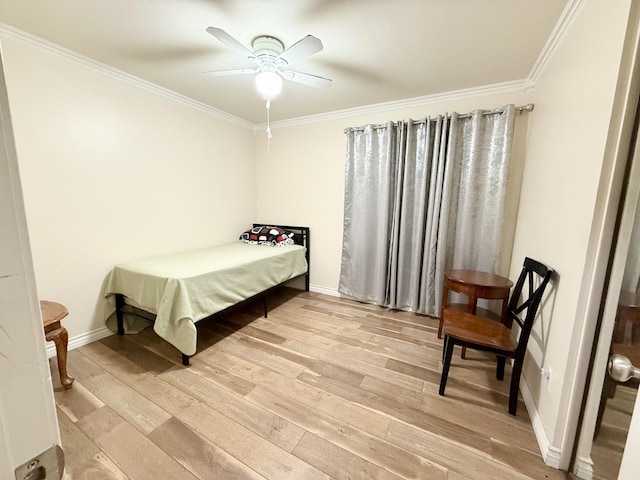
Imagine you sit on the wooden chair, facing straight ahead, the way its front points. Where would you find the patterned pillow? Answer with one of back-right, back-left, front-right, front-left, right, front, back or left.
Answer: front

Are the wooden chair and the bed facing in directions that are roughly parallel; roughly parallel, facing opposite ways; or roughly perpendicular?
roughly perpendicular

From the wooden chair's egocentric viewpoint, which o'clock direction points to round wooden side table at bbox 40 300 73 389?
The round wooden side table is roughly at 11 o'clock from the wooden chair.

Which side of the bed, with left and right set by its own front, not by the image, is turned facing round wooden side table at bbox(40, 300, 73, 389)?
front

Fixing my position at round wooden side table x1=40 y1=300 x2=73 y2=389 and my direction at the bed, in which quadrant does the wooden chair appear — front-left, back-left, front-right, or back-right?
front-right

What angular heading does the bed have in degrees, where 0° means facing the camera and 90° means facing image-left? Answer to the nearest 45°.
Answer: approximately 45°

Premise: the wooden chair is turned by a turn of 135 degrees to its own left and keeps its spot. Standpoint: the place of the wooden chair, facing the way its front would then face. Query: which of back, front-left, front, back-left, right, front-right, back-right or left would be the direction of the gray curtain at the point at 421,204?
back

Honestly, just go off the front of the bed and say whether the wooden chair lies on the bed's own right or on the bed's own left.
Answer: on the bed's own left

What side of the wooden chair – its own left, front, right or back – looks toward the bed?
front

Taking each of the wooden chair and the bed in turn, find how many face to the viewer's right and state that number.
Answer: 0

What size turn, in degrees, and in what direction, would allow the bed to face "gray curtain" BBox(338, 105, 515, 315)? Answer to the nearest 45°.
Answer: approximately 135° to its left

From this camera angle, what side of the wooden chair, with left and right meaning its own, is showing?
left
